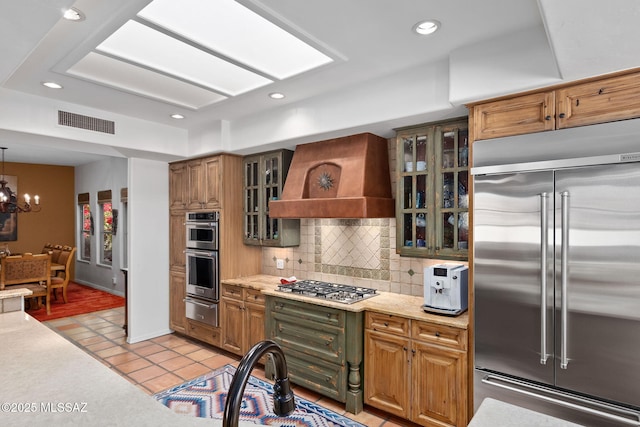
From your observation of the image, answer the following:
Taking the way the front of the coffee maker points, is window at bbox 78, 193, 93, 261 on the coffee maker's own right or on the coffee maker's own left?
on the coffee maker's own right

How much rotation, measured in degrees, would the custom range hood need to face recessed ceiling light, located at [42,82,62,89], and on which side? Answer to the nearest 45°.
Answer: approximately 45° to its right

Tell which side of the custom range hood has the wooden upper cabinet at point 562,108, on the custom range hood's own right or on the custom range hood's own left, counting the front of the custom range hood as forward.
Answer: on the custom range hood's own left

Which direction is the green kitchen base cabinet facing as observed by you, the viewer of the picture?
facing the viewer and to the left of the viewer

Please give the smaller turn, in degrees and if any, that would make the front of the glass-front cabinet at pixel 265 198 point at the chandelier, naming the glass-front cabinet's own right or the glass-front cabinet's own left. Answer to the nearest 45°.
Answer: approximately 90° to the glass-front cabinet's own right

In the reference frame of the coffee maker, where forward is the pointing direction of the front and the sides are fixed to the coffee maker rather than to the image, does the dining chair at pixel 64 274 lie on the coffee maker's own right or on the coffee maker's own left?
on the coffee maker's own right

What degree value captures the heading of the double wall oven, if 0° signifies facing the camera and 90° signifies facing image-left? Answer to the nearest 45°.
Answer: approximately 45°
